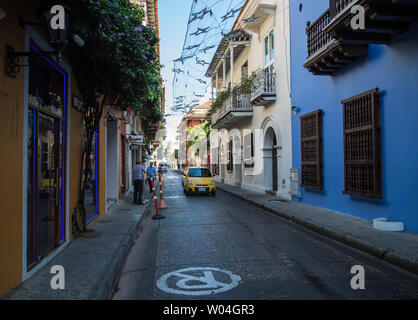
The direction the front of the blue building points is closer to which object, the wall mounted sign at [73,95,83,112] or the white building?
the wall mounted sign

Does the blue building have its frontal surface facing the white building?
no

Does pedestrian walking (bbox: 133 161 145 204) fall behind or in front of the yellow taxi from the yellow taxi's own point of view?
in front

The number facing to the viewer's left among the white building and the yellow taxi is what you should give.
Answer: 1

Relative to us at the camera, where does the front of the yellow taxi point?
facing the viewer

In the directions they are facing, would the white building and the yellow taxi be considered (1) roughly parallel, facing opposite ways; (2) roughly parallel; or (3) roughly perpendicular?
roughly perpendicular

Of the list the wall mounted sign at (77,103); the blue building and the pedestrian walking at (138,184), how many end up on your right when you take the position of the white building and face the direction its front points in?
0

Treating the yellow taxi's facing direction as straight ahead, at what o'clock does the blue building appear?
The blue building is roughly at 11 o'clock from the yellow taxi.

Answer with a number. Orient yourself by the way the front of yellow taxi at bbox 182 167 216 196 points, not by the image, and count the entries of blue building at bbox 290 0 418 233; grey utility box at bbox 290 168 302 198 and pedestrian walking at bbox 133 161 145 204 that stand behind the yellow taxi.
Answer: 0

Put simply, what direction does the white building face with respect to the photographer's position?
facing to the left of the viewer

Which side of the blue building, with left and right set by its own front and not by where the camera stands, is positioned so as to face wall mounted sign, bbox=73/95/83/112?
front

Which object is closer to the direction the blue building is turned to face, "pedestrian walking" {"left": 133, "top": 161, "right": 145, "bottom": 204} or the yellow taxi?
the pedestrian walking

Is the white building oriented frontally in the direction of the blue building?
no

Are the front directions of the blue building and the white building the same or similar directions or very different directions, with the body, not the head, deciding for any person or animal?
same or similar directions

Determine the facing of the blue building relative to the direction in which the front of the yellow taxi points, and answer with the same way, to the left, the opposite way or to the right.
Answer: to the right
